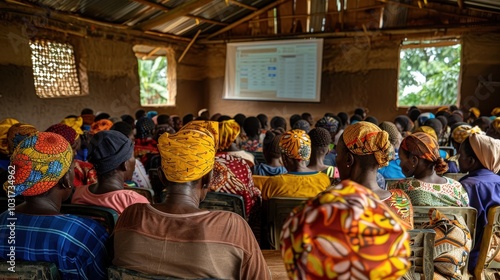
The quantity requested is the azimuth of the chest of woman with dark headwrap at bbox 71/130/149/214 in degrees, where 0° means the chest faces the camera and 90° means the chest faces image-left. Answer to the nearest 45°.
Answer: approximately 225°

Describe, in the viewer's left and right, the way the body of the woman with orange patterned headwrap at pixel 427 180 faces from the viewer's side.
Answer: facing away from the viewer and to the left of the viewer

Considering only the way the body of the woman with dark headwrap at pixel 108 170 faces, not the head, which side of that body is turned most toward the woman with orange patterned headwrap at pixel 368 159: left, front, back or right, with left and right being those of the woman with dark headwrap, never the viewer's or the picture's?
right

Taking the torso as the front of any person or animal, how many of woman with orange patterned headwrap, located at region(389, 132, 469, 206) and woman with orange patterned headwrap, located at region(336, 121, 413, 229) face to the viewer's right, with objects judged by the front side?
0

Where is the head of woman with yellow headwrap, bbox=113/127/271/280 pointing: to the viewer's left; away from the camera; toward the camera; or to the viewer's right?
away from the camera

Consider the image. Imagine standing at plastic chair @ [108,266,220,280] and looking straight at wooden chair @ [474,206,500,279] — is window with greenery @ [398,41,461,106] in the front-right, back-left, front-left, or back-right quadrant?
front-left

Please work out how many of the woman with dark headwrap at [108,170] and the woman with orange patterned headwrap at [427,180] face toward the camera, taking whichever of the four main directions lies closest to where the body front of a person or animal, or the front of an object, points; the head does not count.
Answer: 0

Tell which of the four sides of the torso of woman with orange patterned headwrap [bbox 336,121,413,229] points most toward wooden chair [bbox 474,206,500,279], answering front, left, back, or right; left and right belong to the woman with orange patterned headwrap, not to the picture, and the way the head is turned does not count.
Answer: right

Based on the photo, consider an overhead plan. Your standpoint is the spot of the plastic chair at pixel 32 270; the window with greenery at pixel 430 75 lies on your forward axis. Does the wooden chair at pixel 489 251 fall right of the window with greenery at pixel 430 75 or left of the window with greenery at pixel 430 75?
right

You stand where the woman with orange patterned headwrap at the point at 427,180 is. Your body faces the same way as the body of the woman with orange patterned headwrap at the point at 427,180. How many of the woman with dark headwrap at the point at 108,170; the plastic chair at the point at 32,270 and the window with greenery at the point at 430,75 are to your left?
2

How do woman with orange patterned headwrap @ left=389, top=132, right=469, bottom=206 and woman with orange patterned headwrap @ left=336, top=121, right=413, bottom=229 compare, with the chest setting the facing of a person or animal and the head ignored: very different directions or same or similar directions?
same or similar directions

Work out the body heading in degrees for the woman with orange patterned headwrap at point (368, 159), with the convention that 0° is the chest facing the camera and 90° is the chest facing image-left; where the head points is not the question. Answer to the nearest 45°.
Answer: approximately 135°

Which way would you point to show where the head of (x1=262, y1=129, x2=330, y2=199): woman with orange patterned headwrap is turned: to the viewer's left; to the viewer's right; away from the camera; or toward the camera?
away from the camera

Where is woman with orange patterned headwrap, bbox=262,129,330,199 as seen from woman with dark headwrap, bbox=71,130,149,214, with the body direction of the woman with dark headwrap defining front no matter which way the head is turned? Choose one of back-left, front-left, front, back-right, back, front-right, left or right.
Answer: front-right

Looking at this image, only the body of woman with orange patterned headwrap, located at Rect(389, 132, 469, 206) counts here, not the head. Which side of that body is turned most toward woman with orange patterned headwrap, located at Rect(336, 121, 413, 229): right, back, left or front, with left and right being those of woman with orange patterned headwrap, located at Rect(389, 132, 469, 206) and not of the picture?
left

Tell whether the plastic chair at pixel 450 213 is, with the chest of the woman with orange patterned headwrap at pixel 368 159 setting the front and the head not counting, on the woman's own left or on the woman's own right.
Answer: on the woman's own right
